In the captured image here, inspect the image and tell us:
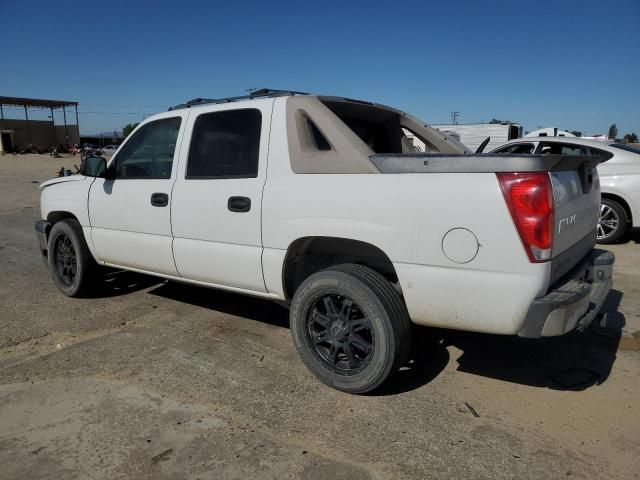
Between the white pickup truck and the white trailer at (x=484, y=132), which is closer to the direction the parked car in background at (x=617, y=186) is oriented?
the white trailer

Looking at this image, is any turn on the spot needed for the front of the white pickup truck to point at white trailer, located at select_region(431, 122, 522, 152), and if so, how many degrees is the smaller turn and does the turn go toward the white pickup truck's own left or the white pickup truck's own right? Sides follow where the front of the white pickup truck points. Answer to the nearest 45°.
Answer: approximately 45° to the white pickup truck's own right

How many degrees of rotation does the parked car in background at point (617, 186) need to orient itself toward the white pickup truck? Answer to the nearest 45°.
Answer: approximately 135° to its left

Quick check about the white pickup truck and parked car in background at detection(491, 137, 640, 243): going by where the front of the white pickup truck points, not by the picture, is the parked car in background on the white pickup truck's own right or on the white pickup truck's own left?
on the white pickup truck's own right

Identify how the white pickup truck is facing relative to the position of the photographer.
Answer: facing away from the viewer and to the left of the viewer
